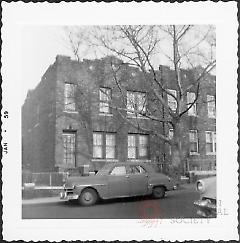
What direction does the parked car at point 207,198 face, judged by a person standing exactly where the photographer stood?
facing the viewer and to the left of the viewer
